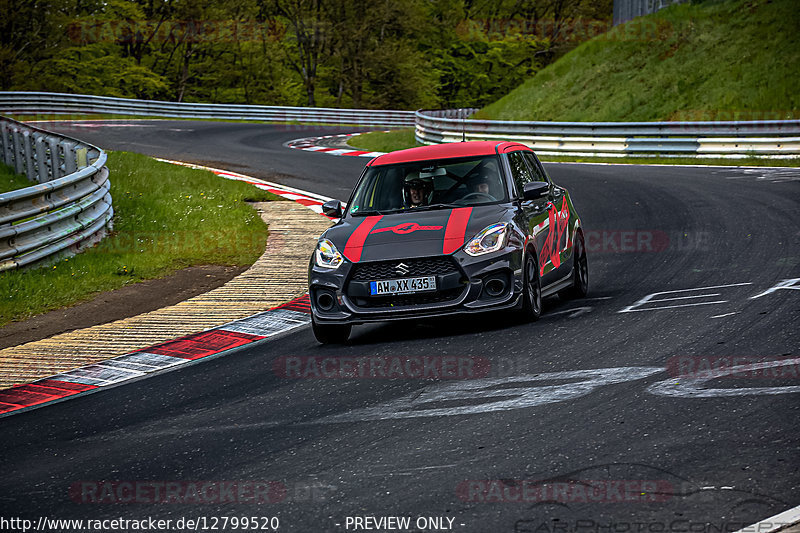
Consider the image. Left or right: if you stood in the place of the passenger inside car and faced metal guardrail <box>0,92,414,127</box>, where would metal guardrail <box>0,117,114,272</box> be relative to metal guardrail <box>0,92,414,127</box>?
left

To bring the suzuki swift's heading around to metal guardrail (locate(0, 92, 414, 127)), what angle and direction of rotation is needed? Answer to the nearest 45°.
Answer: approximately 135° to its right

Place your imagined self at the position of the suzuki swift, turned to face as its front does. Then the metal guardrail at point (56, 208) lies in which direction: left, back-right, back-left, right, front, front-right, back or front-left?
right

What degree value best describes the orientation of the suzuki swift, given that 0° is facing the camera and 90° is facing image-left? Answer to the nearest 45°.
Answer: approximately 45°

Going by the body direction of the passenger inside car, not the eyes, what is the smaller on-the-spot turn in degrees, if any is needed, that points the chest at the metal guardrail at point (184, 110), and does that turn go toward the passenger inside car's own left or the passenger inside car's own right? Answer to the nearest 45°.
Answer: approximately 180°

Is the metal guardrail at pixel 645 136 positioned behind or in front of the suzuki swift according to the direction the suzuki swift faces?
behind

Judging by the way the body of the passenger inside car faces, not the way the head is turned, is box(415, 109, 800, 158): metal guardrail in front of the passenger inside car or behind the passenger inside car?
behind
